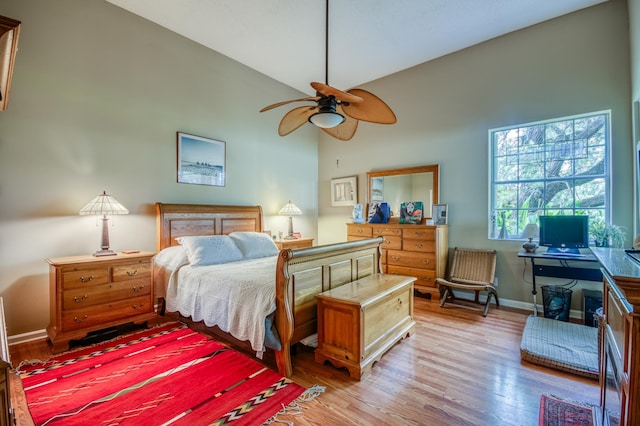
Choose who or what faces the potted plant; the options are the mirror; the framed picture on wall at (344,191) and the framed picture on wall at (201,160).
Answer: the framed picture on wall at (201,160)

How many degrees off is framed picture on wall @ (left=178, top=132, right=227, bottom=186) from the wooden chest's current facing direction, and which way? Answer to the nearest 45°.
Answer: approximately 180°

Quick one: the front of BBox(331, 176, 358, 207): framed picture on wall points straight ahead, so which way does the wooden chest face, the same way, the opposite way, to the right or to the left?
to the left

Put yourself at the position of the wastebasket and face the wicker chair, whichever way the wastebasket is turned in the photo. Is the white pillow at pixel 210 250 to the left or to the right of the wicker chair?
left

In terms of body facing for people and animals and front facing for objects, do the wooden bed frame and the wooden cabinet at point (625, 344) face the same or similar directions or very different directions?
very different directions

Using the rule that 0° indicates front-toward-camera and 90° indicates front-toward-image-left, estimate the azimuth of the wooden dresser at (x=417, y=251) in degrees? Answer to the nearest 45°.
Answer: approximately 45°

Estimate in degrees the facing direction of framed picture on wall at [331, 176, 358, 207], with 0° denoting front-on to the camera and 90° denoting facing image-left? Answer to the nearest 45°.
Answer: approximately 45°

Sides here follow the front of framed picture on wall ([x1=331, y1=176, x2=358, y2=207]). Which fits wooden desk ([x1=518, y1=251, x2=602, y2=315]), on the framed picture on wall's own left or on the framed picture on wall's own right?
on the framed picture on wall's own left

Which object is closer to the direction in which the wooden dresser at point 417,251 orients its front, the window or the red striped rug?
the red striped rug

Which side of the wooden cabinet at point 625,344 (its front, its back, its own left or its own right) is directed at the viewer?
left
